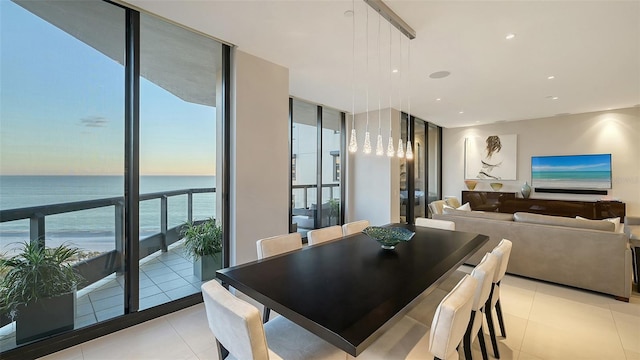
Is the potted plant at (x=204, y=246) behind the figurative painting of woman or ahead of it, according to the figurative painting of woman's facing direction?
ahead

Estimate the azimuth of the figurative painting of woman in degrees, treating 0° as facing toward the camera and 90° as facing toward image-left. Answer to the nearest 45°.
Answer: approximately 0°

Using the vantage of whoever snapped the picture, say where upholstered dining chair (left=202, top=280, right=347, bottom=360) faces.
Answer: facing away from the viewer and to the right of the viewer

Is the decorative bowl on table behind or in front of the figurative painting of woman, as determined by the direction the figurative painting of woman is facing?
in front

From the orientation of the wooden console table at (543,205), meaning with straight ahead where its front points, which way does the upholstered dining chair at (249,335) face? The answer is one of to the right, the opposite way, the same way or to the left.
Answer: the opposite way

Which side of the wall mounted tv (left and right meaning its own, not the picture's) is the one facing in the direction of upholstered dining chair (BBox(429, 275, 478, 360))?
front

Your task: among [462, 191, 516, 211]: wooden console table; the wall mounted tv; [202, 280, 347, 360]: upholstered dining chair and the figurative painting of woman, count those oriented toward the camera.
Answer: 3

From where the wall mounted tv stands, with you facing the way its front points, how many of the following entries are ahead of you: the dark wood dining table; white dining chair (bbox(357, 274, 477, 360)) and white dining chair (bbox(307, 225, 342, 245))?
3

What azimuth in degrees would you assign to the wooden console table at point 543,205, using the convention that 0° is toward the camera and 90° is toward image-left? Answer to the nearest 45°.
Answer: approximately 0°

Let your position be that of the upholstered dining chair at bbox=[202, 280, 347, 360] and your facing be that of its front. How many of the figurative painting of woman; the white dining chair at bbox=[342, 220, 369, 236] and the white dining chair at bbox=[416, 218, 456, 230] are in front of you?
3
